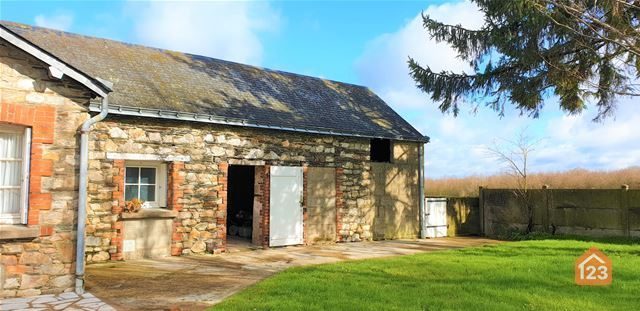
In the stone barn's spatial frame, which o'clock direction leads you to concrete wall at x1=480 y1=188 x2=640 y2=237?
The concrete wall is roughly at 10 o'clock from the stone barn.

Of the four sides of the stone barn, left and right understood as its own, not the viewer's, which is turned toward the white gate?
left

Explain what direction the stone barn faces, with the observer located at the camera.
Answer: facing the viewer and to the right of the viewer
